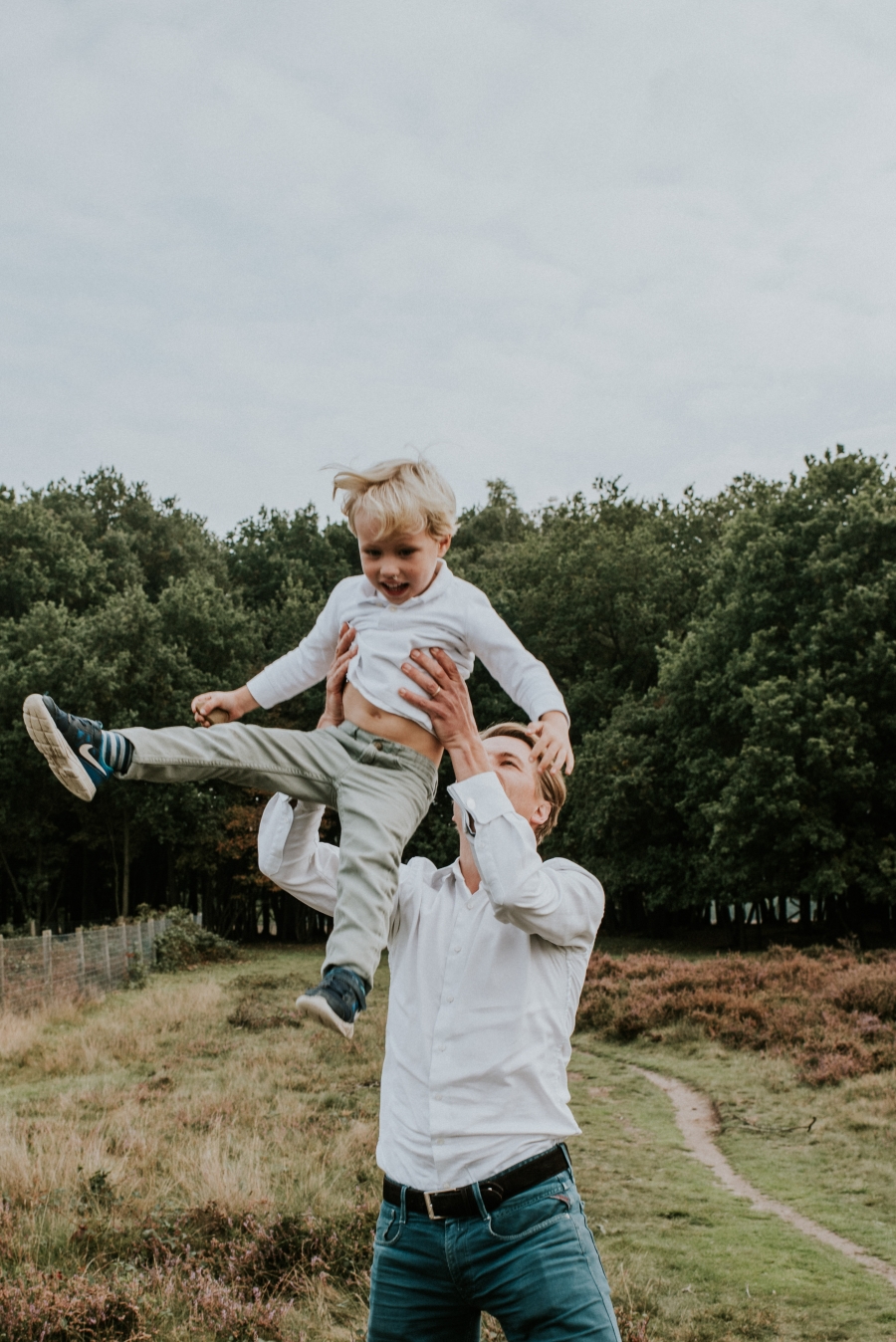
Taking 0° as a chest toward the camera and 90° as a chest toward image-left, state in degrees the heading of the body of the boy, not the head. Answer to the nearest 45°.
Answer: approximately 45°

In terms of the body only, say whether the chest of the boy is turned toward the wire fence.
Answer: no

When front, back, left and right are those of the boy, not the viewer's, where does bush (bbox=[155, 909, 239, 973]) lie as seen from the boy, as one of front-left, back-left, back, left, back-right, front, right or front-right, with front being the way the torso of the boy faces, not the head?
back-right

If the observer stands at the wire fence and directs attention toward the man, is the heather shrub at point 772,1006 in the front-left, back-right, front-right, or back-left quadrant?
front-left

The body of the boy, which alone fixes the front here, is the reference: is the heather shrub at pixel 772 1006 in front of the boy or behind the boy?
behind

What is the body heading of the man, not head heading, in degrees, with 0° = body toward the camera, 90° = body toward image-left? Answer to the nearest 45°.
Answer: approximately 45°

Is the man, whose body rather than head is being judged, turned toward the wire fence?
no

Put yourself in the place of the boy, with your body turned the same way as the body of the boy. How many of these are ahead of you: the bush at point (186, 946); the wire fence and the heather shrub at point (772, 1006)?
0

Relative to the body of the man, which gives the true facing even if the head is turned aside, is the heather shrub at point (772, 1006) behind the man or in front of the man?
behind

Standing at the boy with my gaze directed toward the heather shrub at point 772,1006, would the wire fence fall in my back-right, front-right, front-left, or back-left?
front-left

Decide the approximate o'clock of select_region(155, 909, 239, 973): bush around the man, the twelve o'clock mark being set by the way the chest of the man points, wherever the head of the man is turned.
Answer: The bush is roughly at 4 o'clock from the man.
